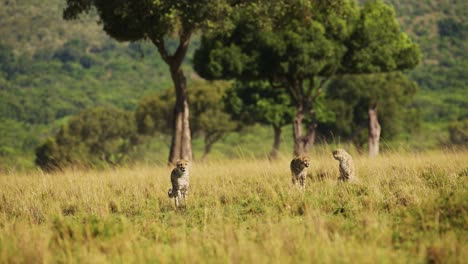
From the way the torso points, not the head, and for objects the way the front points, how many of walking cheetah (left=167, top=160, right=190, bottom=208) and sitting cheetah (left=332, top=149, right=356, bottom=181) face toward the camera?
1

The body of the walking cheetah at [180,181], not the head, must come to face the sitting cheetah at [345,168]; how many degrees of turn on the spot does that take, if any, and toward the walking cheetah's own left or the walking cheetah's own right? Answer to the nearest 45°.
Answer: approximately 90° to the walking cheetah's own left

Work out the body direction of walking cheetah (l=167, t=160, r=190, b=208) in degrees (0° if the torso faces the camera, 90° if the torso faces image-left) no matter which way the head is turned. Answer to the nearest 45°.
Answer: approximately 0°

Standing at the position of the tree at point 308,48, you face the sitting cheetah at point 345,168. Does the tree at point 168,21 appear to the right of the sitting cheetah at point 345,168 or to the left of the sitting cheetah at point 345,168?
right

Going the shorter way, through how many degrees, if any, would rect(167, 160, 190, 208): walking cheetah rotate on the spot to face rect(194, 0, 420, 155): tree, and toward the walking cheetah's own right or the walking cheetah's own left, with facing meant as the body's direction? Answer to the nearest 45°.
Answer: approximately 180°

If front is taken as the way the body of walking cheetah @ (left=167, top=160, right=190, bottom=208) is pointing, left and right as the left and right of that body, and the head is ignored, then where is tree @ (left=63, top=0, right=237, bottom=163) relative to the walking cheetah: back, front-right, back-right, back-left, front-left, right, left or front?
back

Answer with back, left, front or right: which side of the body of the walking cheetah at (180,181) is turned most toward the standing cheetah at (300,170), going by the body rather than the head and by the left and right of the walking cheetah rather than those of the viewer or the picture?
left
